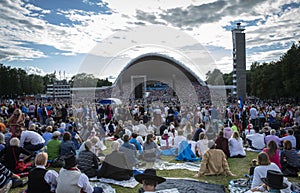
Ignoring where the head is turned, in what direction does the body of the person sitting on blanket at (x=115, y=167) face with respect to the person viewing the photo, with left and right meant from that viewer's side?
facing away from the viewer

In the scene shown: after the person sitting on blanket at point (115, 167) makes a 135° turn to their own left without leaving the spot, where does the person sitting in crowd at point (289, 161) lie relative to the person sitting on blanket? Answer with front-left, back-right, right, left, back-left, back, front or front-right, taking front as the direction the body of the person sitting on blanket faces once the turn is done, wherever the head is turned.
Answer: back-left

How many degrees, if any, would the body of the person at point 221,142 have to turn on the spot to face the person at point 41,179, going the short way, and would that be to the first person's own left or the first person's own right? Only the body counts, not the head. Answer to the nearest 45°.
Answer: approximately 135° to the first person's own left

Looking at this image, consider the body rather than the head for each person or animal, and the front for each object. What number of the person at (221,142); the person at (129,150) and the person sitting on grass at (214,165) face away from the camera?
3

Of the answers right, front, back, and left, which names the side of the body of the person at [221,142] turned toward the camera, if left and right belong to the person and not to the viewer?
back

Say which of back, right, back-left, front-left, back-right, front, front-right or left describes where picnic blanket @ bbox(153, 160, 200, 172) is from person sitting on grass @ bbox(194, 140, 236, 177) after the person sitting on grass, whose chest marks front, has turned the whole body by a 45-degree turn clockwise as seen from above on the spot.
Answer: left

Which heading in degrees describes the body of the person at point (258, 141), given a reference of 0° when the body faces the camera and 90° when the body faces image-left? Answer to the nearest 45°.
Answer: approximately 180°

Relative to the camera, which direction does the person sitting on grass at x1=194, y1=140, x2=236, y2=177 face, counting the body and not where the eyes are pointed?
away from the camera

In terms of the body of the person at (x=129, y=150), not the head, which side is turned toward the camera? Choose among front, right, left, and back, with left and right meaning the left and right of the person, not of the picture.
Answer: back

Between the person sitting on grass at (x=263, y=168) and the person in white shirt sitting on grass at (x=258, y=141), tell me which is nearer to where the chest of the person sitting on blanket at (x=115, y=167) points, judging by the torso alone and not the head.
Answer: the person in white shirt sitting on grass
